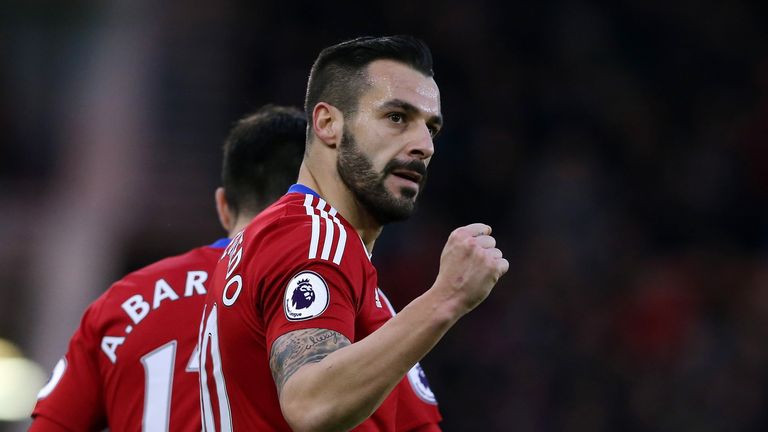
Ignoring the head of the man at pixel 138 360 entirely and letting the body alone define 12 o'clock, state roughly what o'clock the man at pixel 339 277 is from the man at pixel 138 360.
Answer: the man at pixel 339 277 is roughly at 5 o'clock from the man at pixel 138 360.

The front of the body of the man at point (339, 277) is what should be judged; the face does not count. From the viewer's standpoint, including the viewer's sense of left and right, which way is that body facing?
facing to the right of the viewer

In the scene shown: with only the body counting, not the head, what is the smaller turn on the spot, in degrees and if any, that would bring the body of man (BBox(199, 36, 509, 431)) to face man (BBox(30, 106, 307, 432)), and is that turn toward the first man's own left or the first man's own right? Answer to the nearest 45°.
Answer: approximately 135° to the first man's own left

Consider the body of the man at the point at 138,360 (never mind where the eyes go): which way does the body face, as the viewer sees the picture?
away from the camera

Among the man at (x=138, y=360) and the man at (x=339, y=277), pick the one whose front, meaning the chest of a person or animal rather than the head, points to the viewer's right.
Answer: the man at (x=339, y=277)

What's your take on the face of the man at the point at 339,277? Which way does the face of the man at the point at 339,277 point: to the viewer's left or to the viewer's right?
to the viewer's right

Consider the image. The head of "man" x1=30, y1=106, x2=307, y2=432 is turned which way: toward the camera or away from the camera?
away from the camera
